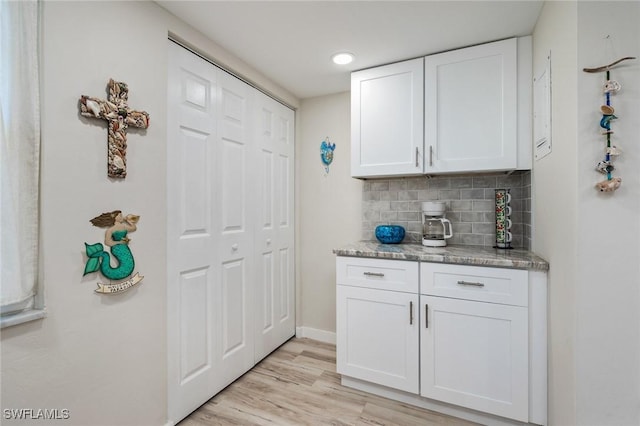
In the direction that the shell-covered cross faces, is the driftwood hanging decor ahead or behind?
ahead

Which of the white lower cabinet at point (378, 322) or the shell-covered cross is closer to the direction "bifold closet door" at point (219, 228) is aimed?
the white lower cabinet

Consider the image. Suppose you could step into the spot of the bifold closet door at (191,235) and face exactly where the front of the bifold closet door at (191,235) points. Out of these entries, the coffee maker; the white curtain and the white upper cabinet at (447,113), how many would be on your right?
1

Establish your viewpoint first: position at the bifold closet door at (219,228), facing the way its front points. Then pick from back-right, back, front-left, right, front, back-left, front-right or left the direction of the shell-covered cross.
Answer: right

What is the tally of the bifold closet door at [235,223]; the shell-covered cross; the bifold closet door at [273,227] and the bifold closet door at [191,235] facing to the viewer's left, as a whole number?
0

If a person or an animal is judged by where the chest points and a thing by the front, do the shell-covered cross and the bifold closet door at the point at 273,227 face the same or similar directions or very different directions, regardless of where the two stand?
same or similar directions

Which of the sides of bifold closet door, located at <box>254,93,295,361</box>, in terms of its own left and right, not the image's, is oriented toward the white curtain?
right

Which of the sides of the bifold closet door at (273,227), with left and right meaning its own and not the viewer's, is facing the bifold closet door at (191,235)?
right

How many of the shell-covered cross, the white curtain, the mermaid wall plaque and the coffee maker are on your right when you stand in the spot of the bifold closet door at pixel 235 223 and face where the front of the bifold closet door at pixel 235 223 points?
3

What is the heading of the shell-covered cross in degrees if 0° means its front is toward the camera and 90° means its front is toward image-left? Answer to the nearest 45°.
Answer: approximately 315°

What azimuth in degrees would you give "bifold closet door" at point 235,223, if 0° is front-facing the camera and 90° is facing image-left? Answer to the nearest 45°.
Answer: approximately 315°

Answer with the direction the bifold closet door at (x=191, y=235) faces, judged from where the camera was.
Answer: facing the viewer and to the right of the viewer

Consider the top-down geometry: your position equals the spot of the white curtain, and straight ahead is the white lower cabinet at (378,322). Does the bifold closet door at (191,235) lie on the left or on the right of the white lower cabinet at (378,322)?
left

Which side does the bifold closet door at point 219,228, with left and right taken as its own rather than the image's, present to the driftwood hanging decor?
front

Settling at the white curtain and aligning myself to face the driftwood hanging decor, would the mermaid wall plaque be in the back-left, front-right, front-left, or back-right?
front-left

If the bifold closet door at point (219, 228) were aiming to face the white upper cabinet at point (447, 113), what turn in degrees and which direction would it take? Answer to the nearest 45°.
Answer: approximately 45° to its left

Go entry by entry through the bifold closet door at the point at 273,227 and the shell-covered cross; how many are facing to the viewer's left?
0
